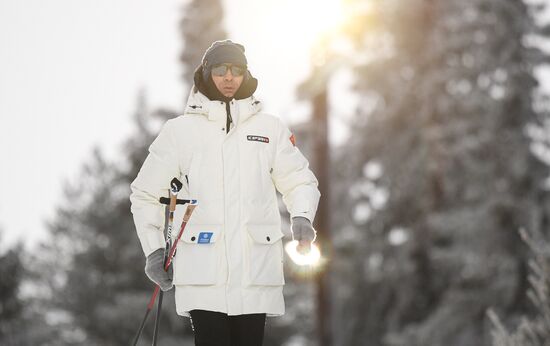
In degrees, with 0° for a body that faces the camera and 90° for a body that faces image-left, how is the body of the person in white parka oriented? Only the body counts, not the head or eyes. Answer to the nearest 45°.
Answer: approximately 0°

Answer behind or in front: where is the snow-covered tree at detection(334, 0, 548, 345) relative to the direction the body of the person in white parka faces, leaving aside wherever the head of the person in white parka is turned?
behind
